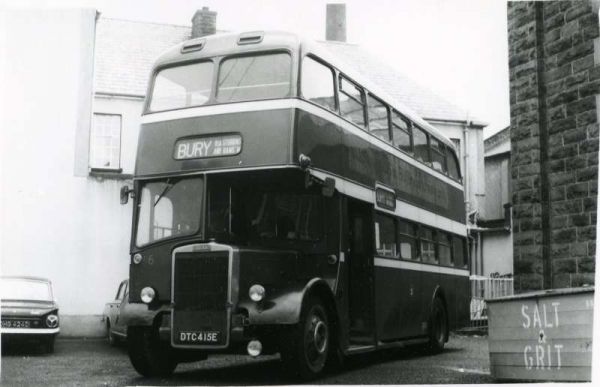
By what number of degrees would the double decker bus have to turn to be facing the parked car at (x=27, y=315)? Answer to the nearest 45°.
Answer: approximately 90° to its right

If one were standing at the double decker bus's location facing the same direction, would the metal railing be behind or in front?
behind

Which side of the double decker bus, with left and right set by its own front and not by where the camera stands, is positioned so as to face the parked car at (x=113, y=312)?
right
